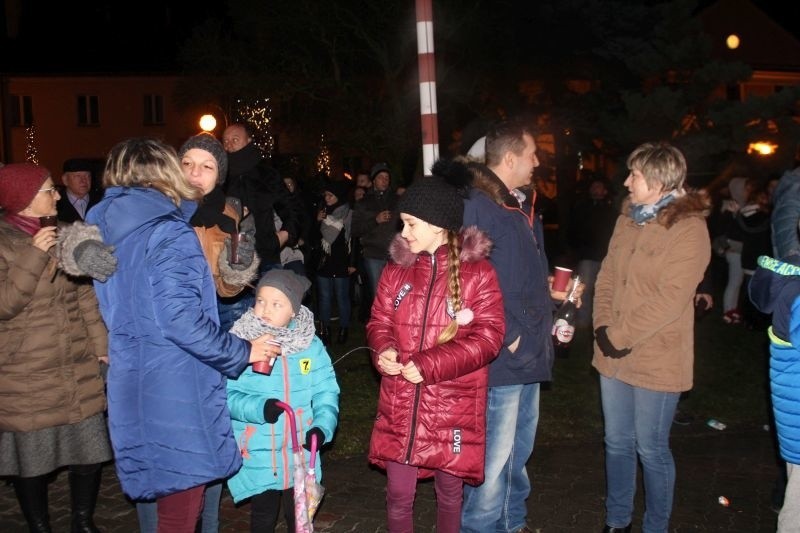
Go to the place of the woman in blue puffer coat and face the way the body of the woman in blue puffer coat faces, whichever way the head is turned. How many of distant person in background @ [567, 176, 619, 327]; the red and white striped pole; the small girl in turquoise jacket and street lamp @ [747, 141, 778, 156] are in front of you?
4

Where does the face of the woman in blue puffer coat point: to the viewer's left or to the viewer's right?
to the viewer's right

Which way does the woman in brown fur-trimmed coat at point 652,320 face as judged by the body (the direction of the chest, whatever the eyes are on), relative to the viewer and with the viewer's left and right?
facing the viewer and to the left of the viewer

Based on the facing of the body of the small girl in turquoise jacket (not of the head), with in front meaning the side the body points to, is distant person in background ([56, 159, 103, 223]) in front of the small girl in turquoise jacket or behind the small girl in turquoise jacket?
behind

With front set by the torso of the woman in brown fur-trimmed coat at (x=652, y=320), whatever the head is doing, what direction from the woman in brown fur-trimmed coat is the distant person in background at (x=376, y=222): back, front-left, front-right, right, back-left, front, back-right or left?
right

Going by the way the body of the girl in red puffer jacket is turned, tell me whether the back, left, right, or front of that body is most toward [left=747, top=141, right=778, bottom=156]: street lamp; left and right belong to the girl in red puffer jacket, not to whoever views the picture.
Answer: back

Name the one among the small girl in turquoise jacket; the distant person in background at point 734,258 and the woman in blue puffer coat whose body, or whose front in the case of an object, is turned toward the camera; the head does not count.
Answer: the small girl in turquoise jacket

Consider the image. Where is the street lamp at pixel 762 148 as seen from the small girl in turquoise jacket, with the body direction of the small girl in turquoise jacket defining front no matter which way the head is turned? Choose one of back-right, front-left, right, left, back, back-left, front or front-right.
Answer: back-left

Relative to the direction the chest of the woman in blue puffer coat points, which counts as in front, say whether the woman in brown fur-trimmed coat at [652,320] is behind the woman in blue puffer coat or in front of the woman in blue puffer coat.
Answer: in front

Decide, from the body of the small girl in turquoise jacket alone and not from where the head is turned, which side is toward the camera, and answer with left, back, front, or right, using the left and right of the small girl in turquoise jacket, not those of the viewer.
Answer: front

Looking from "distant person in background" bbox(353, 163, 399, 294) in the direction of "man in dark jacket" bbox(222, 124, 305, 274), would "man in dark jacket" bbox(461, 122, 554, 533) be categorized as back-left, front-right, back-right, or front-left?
front-left

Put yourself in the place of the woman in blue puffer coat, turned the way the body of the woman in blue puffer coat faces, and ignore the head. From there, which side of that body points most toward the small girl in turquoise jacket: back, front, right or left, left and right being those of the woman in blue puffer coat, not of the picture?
front
